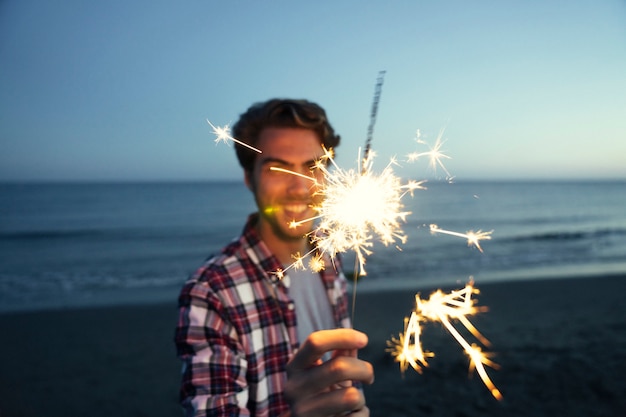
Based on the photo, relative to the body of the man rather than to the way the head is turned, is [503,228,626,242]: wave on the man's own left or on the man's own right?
on the man's own left

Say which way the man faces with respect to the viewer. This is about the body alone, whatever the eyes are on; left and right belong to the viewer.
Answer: facing the viewer and to the right of the viewer

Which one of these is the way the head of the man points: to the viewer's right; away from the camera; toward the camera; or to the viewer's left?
toward the camera
